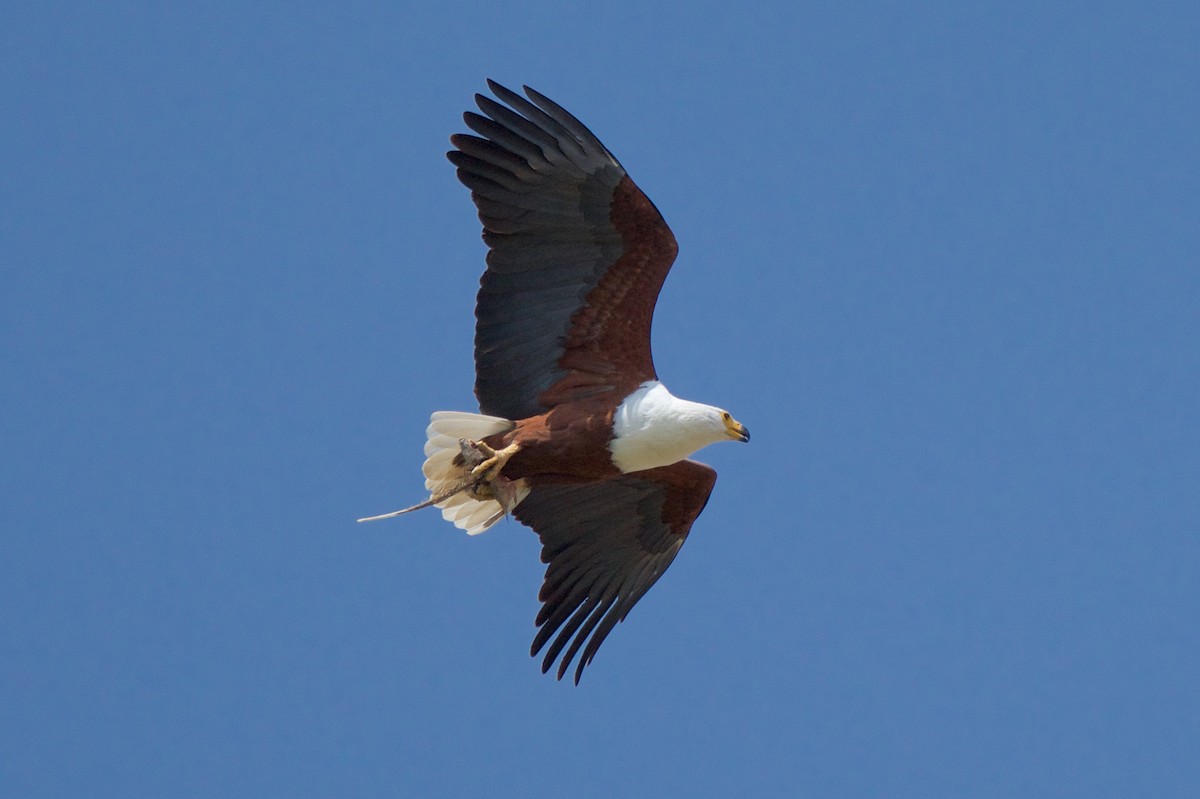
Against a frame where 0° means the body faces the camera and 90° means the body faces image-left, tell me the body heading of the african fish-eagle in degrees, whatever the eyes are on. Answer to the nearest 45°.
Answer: approximately 270°
